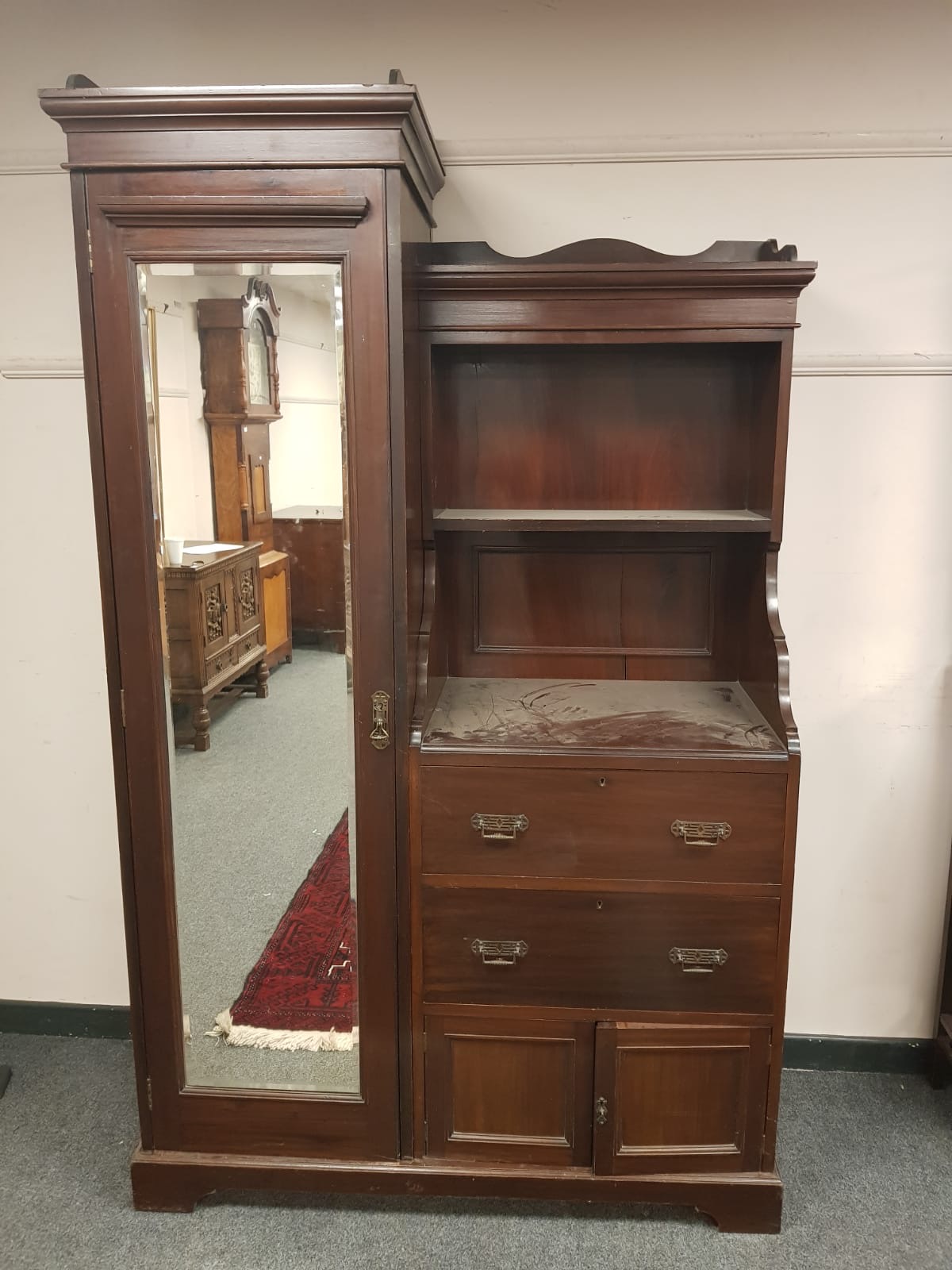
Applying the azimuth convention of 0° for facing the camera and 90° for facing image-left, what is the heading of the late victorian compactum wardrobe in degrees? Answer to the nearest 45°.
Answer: approximately 0°
